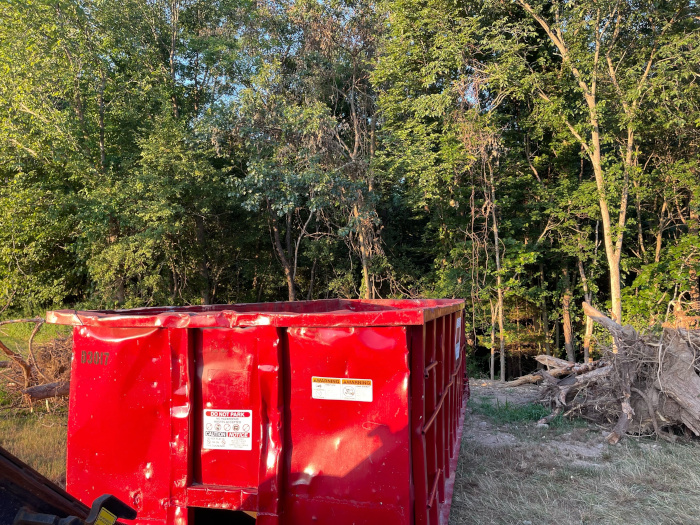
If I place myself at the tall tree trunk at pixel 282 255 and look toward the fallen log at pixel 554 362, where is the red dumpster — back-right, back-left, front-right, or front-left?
front-right

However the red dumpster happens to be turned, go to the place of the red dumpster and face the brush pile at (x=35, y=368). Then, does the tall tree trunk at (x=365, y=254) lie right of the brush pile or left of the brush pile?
right

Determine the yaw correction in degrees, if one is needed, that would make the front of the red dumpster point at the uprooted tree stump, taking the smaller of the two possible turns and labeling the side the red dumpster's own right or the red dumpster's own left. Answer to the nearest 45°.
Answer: approximately 135° to the red dumpster's own left

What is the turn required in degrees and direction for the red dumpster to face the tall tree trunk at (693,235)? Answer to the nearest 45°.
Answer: approximately 135° to its left

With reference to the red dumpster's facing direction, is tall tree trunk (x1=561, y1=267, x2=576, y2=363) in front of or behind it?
behind

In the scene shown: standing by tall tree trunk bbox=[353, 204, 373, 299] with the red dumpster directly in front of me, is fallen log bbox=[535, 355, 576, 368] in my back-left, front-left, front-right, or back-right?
front-left

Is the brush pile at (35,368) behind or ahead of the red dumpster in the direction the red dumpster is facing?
behind

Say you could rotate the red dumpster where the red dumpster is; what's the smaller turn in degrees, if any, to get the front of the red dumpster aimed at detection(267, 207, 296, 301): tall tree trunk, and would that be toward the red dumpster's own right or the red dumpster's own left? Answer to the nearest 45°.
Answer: approximately 180°

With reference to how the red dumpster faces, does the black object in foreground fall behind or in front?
in front

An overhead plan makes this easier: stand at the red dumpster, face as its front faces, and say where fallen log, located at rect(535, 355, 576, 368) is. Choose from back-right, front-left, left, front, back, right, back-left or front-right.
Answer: back-left

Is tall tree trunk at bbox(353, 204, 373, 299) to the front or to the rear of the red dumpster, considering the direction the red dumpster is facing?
to the rear

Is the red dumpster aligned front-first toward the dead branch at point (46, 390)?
no
